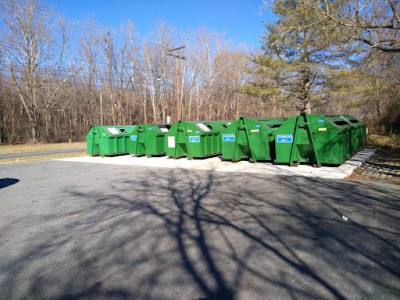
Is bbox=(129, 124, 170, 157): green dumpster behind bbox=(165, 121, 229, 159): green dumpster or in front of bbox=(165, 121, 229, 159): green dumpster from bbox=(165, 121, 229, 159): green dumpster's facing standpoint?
behind

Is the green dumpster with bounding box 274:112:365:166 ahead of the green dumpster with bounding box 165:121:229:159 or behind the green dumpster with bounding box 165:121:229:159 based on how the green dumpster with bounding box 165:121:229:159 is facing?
ahead

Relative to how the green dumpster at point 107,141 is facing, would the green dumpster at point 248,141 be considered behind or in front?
in front

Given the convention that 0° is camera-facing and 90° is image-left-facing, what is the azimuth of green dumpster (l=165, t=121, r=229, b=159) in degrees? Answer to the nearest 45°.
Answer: approximately 315°
